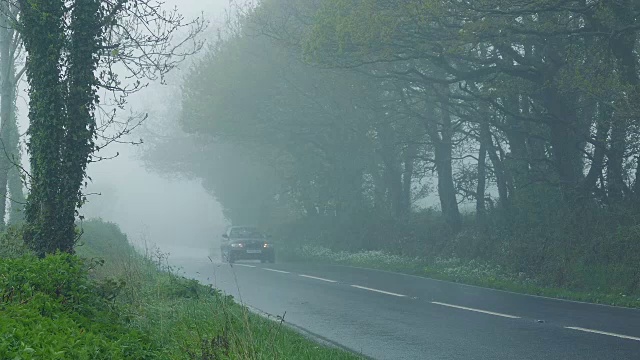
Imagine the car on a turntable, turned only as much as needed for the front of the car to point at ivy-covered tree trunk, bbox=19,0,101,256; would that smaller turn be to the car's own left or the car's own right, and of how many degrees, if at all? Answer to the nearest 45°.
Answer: approximately 45° to the car's own right

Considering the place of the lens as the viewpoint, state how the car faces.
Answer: facing the viewer and to the right of the viewer
